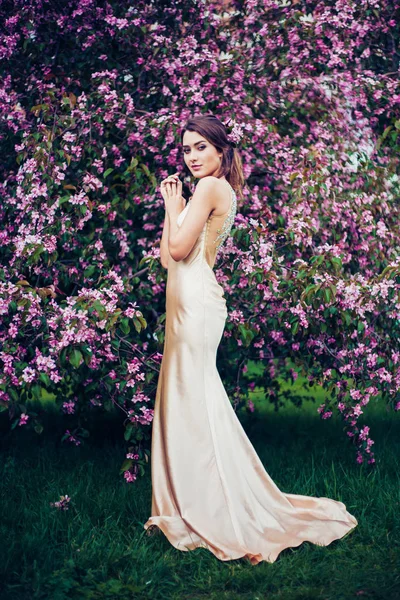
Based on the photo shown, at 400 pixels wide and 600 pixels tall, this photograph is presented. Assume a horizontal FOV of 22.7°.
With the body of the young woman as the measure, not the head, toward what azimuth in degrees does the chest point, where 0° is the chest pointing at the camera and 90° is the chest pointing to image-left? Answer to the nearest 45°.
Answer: approximately 90°
